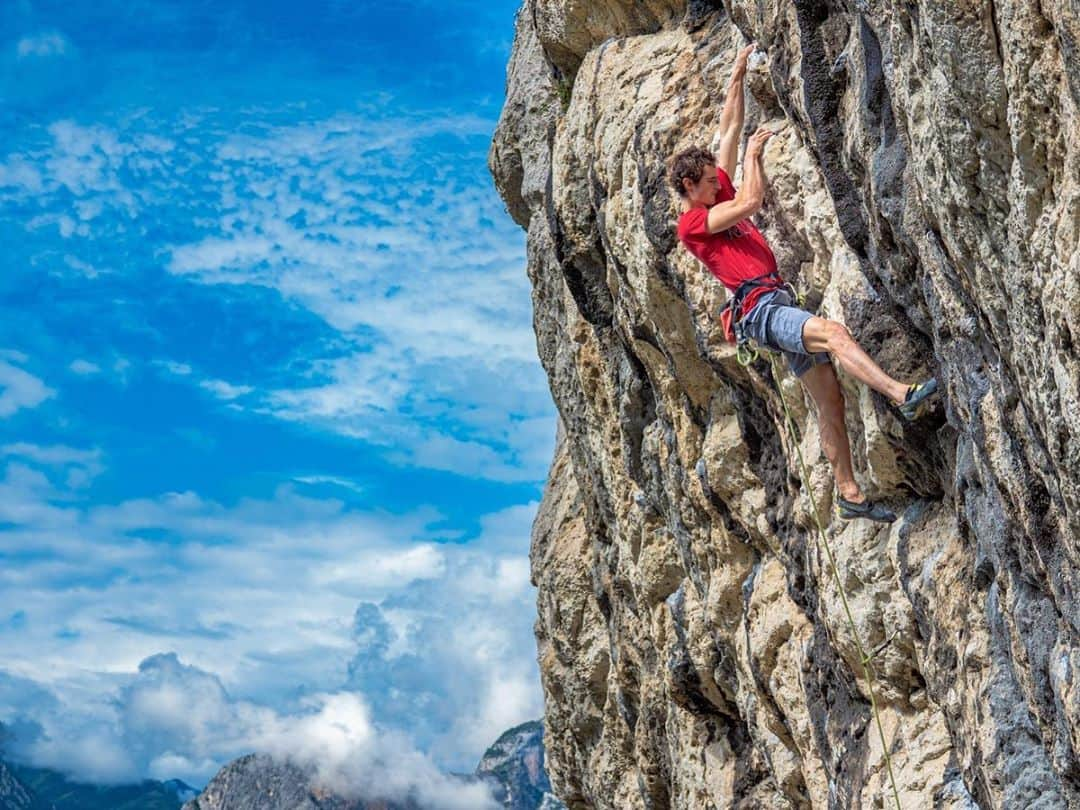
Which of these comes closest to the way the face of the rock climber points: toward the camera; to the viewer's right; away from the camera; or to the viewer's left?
to the viewer's right

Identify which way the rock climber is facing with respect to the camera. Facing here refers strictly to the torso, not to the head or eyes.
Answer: to the viewer's right
